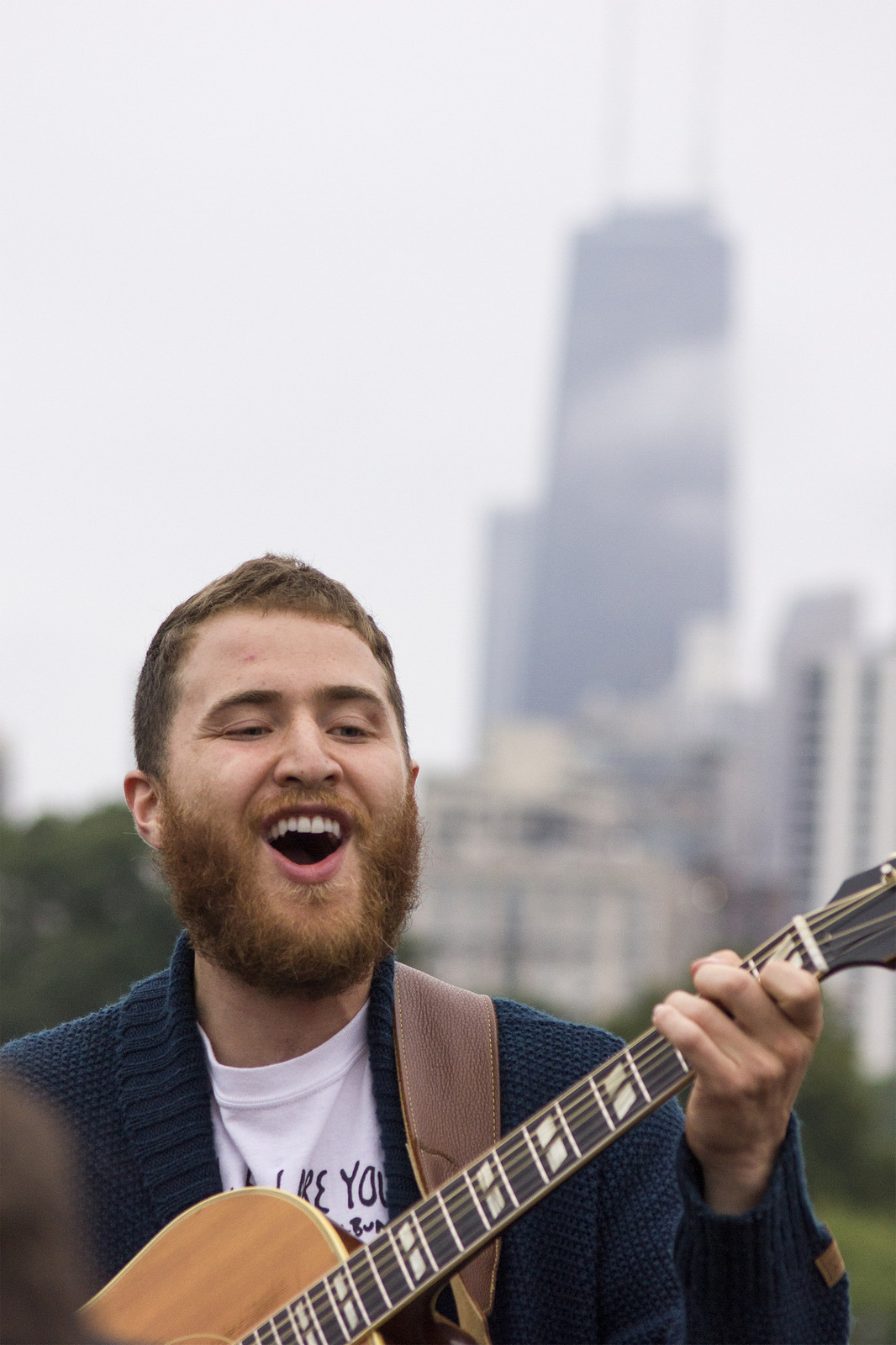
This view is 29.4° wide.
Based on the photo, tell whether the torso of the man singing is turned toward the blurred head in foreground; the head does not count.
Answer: yes

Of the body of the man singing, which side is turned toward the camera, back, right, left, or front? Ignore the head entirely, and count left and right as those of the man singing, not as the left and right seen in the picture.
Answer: front
